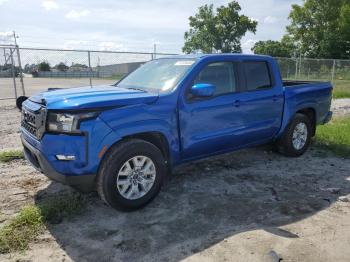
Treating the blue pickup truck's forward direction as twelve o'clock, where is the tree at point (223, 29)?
The tree is roughly at 5 o'clock from the blue pickup truck.

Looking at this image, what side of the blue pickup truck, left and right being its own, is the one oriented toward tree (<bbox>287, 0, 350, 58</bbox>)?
back

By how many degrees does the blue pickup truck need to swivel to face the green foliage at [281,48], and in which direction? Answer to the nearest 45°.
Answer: approximately 135° to its right

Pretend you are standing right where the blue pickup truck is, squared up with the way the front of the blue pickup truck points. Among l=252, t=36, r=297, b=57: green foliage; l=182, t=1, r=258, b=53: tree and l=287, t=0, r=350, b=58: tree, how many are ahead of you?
0

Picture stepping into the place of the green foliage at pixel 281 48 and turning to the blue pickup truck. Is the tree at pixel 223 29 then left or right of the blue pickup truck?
right

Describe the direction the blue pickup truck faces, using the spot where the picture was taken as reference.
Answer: facing the viewer and to the left of the viewer

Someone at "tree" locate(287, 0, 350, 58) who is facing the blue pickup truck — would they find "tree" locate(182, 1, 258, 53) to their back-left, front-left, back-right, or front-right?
front-right
